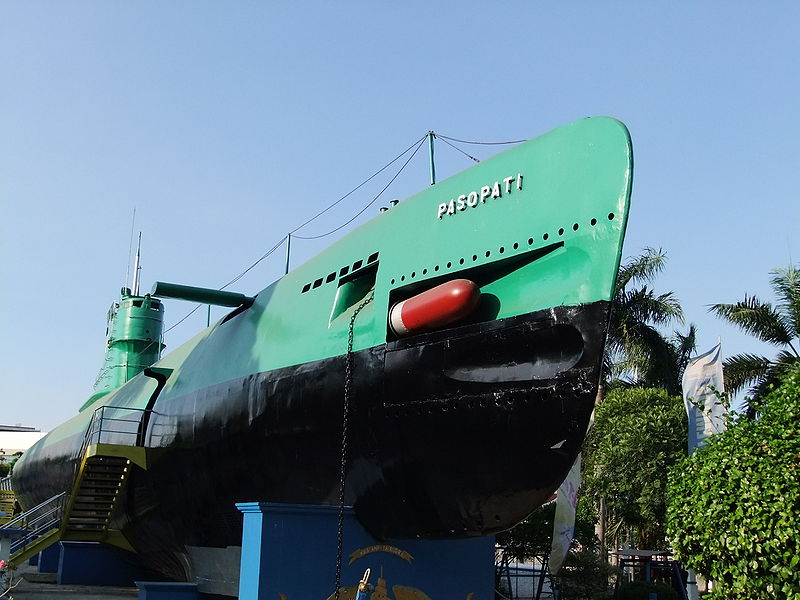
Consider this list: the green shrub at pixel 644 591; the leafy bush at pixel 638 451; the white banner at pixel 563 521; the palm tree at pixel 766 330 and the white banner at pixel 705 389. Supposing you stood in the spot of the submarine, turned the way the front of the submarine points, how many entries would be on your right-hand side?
0

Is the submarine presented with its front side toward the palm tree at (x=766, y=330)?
no

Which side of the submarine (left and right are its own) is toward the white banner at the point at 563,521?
left

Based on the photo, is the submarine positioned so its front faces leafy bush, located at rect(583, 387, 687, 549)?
no

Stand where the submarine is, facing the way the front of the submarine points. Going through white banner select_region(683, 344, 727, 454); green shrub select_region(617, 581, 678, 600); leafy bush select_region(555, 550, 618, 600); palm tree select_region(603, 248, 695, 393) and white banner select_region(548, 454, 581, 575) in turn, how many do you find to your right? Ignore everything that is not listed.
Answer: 0

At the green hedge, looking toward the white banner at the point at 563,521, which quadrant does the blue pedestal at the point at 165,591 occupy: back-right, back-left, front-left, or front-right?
front-left

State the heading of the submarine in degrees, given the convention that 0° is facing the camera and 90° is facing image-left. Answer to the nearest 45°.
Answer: approximately 315°

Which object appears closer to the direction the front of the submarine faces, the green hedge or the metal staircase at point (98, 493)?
the green hedge

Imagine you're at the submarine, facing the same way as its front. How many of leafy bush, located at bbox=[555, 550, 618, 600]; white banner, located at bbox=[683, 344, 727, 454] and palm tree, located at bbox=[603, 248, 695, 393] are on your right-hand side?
0

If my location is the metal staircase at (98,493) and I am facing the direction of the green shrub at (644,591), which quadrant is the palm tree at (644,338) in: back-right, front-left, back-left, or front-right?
front-left

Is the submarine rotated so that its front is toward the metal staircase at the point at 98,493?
no

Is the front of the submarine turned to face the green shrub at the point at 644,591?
no

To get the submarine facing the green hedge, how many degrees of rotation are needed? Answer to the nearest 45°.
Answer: approximately 45° to its left
